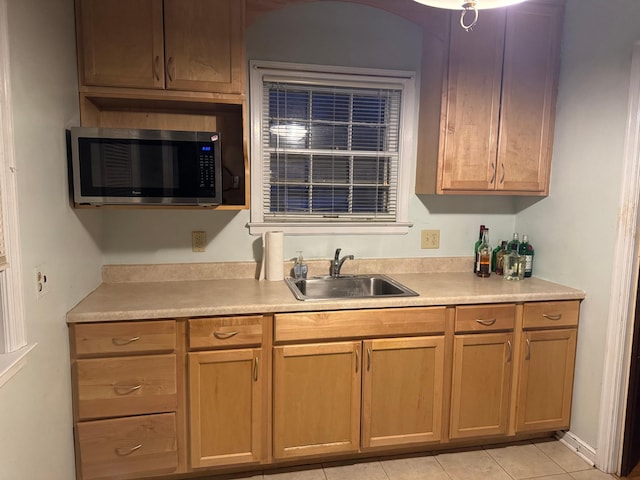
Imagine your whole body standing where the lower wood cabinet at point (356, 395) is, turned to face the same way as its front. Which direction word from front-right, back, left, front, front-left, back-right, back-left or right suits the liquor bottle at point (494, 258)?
back-left

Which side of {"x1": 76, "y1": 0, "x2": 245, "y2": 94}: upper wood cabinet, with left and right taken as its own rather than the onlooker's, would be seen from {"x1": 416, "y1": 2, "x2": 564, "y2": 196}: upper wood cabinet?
left

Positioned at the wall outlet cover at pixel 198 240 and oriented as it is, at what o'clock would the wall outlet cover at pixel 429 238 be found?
the wall outlet cover at pixel 429 238 is roughly at 9 o'clock from the wall outlet cover at pixel 198 240.

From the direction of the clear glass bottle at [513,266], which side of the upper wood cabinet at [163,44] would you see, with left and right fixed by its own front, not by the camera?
left

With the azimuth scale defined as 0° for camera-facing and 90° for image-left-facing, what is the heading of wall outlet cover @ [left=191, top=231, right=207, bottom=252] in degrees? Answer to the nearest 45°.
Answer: approximately 0°

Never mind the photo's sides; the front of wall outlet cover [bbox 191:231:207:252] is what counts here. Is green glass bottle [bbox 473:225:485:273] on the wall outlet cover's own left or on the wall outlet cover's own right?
on the wall outlet cover's own left

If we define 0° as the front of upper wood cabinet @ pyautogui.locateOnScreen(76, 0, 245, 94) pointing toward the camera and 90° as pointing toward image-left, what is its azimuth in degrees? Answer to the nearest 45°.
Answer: approximately 0°

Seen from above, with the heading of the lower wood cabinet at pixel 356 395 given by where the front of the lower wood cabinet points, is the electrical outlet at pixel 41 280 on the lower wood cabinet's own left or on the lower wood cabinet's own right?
on the lower wood cabinet's own right
